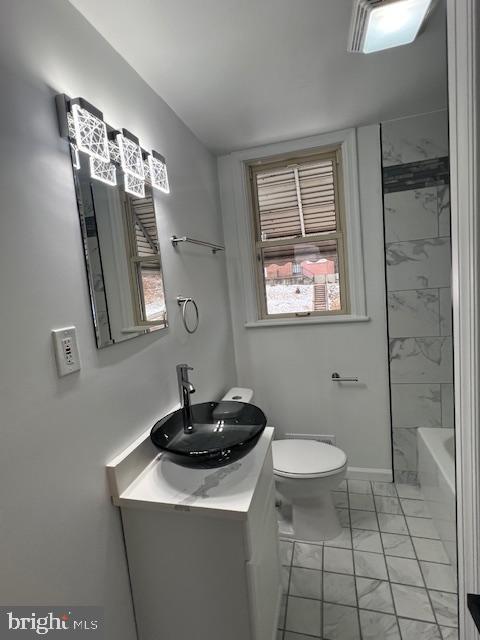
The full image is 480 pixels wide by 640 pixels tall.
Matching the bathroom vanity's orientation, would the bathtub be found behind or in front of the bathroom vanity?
in front

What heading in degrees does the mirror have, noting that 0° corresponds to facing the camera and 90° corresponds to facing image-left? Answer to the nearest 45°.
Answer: approximately 315°

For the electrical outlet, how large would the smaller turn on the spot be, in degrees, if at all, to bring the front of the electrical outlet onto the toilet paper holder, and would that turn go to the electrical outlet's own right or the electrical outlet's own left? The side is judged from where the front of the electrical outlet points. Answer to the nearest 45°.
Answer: approximately 45° to the electrical outlet's own left

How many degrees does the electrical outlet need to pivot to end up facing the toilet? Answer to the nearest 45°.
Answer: approximately 45° to its left

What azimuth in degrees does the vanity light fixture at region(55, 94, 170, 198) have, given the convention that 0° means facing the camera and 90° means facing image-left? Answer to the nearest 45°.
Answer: approximately 315°

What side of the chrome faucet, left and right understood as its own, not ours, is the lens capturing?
right

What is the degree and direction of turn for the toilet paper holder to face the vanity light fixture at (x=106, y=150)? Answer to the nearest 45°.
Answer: approximately 45° to its right

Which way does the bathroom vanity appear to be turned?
to the viewer's right
